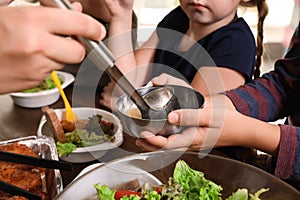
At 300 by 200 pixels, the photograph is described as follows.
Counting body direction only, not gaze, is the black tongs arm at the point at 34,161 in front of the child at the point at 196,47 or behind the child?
in front

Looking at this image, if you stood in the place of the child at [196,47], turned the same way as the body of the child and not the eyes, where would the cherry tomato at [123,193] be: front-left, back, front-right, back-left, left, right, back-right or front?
front-left

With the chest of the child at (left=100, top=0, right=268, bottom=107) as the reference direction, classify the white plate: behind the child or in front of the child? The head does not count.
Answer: in front

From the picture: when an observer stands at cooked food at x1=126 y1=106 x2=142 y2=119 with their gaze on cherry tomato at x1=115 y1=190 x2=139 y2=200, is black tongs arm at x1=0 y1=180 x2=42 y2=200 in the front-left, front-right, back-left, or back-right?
front-right

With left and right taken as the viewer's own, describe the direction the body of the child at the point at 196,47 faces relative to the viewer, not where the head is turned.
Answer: facing the viewer and to the left of the viewer

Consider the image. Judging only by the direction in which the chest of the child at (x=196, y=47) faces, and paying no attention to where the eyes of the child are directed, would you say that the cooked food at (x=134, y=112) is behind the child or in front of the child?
in front

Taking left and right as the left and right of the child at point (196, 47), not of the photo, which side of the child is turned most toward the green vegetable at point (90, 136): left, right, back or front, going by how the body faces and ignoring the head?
front

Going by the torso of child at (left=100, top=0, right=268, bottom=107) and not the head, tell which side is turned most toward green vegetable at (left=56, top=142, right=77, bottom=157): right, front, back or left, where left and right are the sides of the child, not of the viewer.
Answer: front
